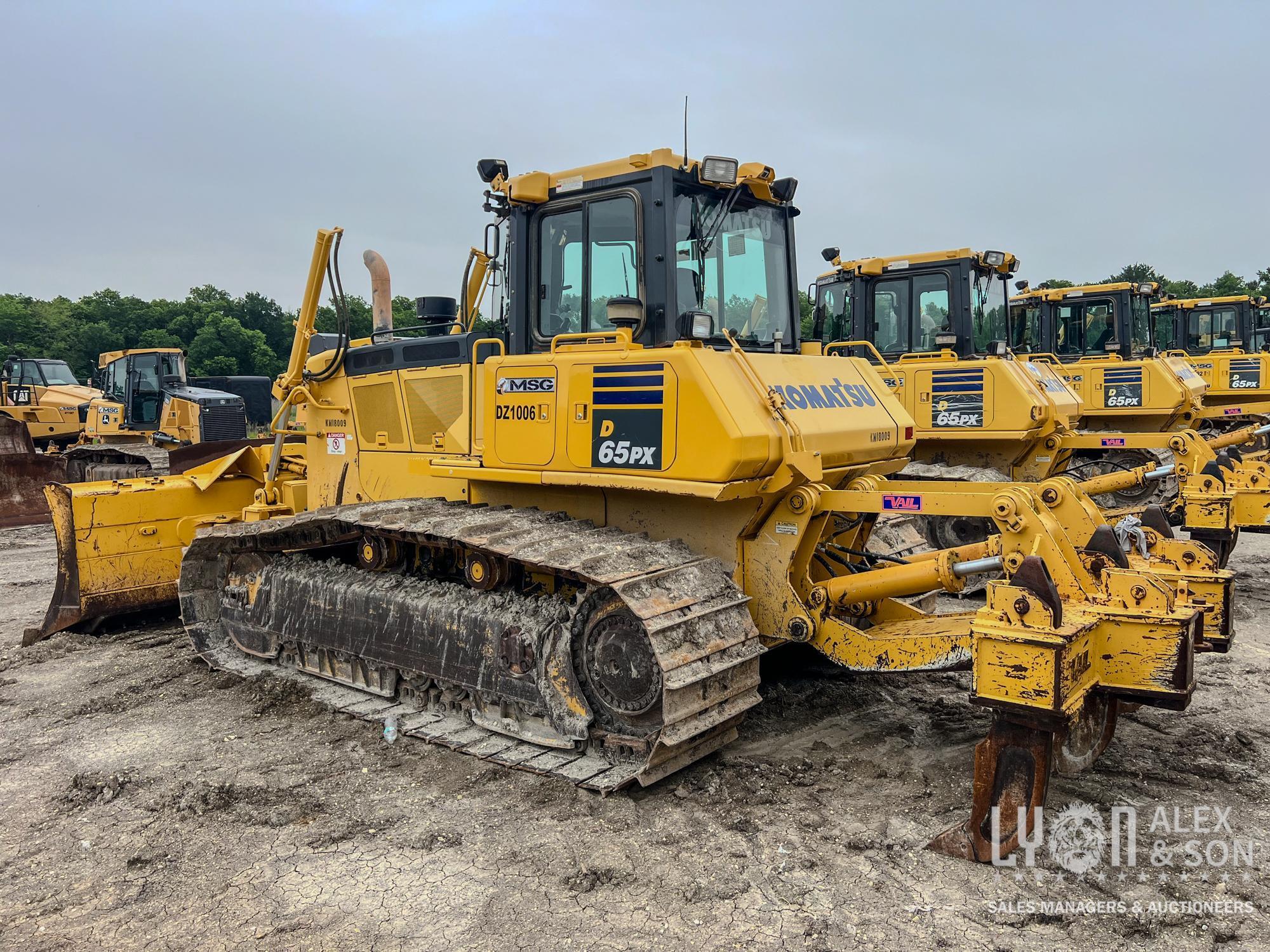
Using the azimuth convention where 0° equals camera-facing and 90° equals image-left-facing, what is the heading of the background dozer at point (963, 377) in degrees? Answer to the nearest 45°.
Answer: approximately 135°

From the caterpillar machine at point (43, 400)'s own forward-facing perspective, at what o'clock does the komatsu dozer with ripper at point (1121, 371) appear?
The komatsu dozer with ripper is roughly at 12 o'clock from the caterpillar machine.

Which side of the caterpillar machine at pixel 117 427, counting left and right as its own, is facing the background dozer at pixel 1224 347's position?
front

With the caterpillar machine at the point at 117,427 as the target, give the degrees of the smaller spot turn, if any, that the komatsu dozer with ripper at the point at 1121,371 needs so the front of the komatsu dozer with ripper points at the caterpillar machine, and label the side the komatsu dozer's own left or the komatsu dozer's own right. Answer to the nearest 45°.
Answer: approximately 45° to the komatsu dozer's own left

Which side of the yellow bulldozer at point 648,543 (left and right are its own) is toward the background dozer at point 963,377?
right

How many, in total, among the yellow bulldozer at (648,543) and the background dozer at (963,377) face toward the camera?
0

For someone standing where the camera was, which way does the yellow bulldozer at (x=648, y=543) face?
facing away from the viewer and to the left of the viewer

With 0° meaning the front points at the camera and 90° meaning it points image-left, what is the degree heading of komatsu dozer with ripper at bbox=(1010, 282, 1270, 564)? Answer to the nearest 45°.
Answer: approximately 135°

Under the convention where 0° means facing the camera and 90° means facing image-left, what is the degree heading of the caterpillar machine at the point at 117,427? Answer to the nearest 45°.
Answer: approximately 315°

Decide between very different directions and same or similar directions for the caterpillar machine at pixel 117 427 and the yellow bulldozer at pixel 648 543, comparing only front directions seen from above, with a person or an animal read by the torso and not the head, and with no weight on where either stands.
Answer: very different directions

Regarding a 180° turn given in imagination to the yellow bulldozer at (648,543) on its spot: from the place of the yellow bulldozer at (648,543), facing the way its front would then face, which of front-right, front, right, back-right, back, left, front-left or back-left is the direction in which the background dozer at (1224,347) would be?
left

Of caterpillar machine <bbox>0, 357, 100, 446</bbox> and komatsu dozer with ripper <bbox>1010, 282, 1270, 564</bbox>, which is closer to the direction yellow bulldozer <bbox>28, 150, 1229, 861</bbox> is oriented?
the caterpillar machine

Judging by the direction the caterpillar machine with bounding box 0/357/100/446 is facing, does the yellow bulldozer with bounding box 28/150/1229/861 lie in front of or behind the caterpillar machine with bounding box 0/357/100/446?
in front
